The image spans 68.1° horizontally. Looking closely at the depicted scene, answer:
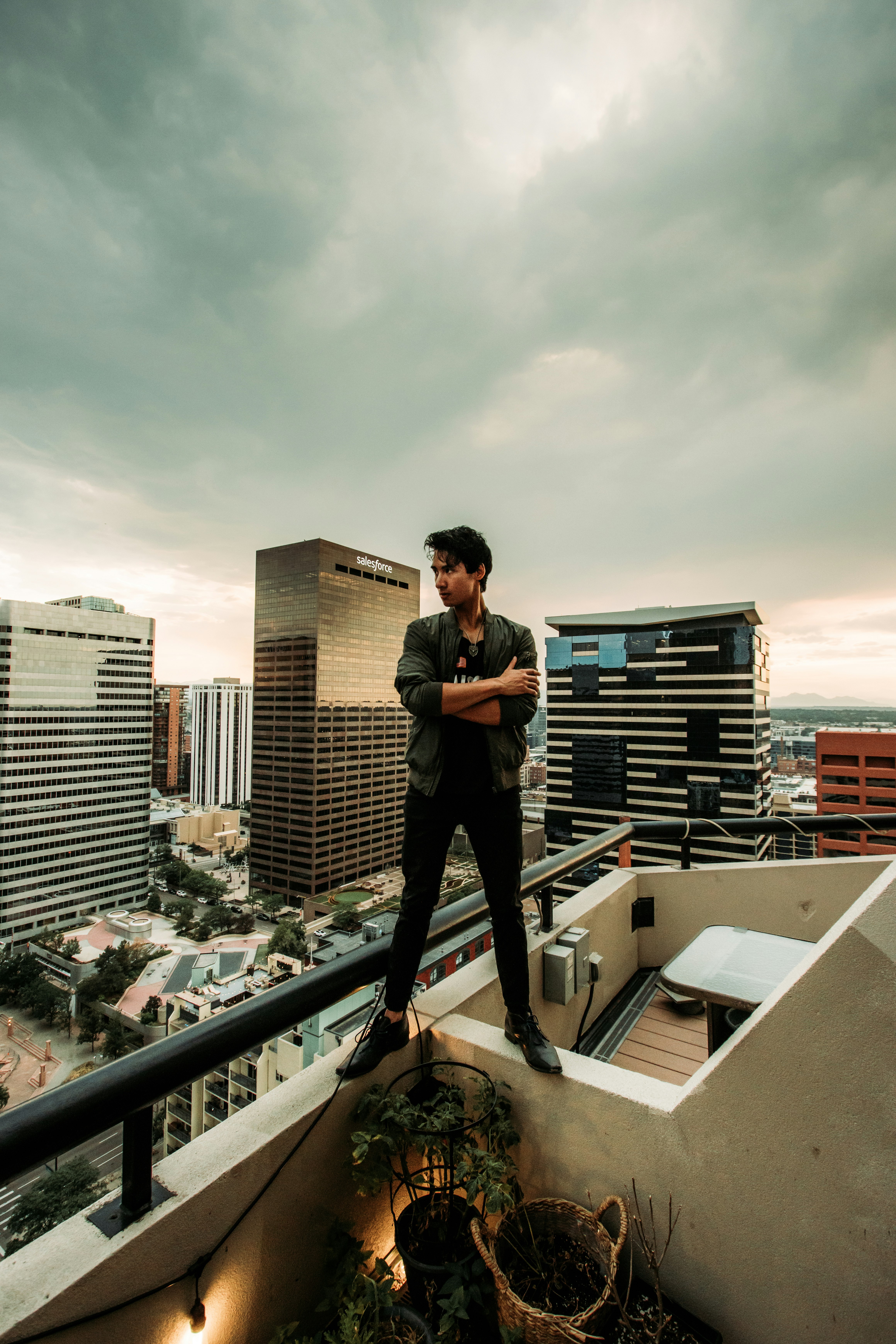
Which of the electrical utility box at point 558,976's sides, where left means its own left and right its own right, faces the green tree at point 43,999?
back

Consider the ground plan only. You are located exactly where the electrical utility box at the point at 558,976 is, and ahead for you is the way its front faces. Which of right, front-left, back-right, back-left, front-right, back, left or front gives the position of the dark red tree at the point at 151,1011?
back

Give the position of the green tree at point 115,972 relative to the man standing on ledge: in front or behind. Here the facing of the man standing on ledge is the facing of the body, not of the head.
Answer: behind

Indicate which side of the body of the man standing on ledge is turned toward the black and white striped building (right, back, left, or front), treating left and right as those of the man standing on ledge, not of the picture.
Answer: back

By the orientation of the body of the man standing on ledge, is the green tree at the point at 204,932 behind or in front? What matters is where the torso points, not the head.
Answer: behind

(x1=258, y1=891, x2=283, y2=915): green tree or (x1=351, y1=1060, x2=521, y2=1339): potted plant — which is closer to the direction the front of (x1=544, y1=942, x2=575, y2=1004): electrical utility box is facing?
the potted plant

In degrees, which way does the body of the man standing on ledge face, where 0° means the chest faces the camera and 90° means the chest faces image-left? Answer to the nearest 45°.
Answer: approximately 0°

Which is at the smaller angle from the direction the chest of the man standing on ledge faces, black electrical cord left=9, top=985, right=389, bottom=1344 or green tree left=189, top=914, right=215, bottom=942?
the black electrical cord

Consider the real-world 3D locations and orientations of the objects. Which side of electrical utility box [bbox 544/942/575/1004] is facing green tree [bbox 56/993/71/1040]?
back

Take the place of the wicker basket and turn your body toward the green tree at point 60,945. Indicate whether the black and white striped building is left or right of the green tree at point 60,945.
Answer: right

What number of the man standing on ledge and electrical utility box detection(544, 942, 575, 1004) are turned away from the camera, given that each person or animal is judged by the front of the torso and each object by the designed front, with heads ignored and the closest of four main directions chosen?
0

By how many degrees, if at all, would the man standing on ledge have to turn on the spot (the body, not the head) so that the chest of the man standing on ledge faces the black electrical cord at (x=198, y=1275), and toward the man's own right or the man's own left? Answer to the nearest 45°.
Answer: approximately 45° to the man's own right

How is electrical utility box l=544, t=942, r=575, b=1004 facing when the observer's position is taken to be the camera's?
facing the viewer and to the right of the viewer

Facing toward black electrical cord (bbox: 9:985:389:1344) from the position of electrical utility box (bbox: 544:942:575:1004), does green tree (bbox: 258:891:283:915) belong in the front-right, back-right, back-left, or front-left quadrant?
back-right
